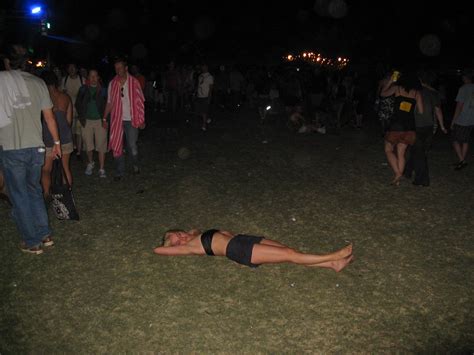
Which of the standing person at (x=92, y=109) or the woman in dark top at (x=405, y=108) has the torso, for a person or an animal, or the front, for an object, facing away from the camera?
the woman in dark top

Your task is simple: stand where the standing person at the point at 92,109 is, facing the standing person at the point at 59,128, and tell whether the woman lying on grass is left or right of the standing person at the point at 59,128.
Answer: left

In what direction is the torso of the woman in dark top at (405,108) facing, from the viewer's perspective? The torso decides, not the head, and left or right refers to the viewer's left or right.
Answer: facing away from the viewer

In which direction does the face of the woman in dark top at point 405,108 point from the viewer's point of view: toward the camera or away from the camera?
away from the camera

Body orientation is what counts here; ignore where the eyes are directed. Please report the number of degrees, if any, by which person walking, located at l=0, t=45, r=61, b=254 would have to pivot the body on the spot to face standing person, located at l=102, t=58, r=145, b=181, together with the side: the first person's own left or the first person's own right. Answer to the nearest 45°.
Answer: approximately 45° to the first person's own right

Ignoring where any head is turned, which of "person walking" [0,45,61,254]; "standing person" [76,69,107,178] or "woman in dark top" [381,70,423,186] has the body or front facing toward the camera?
the standing person

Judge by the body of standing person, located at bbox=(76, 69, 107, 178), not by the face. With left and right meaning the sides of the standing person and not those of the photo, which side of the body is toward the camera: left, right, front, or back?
front

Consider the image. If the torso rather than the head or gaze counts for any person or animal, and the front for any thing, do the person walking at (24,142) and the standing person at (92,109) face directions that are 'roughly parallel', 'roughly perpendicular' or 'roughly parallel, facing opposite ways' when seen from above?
roughly parallel, facing opposite ways

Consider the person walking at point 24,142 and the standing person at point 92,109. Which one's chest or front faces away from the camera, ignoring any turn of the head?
the person walking

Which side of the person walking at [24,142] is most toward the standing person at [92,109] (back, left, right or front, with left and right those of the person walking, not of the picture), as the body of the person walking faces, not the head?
front

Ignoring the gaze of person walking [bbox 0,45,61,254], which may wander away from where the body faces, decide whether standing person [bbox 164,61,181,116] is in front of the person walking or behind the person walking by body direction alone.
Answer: in front

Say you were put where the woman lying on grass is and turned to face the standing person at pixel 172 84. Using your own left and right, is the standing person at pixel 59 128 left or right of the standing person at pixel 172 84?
left

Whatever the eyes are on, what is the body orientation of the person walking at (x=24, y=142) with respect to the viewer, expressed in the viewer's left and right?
facing away from the viewer

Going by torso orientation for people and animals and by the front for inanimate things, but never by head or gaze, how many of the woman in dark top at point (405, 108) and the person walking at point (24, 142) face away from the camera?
2
